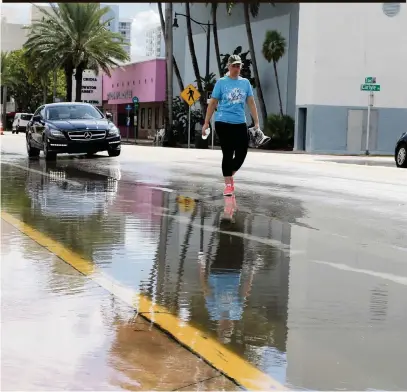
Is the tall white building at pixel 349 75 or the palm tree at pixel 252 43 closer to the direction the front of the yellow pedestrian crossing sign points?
the tall white building

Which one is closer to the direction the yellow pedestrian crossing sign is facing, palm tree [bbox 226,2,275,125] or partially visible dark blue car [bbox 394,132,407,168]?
the partially visible dark blue car

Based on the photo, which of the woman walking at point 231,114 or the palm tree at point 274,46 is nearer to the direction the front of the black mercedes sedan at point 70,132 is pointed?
the woman walking

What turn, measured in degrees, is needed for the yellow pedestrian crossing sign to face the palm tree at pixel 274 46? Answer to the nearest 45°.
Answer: approximately 135° to its left

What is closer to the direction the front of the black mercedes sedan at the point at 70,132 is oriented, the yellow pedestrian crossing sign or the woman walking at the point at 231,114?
the woman walking

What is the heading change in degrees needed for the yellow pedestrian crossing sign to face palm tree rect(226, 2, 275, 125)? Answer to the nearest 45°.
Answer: approximately 135° to its left

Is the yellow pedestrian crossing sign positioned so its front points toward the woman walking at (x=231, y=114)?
yes

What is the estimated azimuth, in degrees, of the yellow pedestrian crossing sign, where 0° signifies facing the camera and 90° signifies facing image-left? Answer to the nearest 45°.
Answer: approximately 0°

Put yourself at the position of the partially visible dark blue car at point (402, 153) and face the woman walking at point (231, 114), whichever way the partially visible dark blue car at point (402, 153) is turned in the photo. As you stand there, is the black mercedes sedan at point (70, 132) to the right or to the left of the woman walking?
right

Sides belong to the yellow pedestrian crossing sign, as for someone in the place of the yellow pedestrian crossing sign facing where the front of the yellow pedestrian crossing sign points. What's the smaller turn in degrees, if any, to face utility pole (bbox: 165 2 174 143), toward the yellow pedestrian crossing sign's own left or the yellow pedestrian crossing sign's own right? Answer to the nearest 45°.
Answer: approximately 135° to the yellow pedestrian crossing sign's own right
